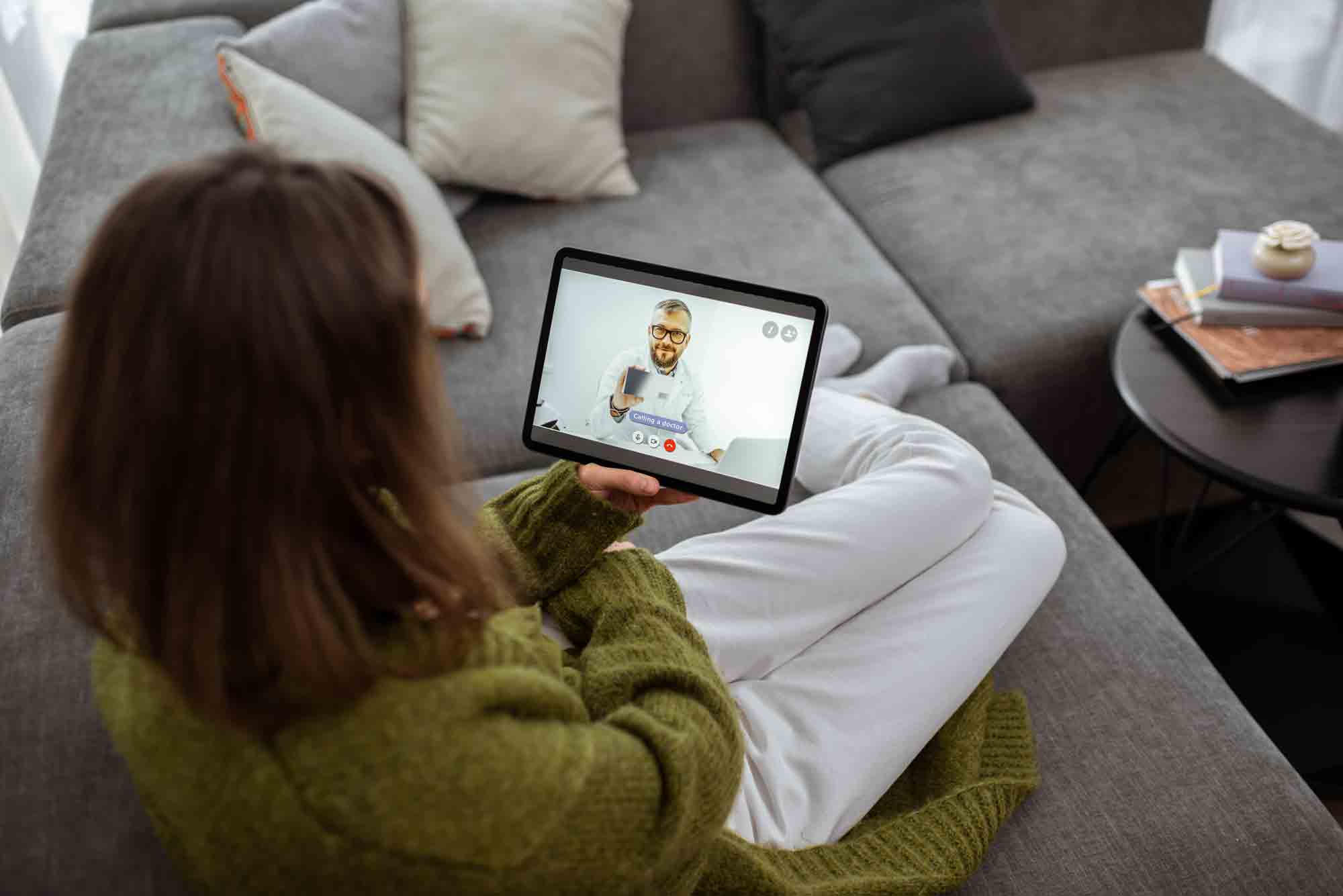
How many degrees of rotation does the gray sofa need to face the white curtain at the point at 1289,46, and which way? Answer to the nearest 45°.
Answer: approximately 135° to its left

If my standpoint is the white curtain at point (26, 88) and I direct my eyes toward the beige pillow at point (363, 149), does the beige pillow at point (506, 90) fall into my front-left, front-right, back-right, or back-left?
front-left

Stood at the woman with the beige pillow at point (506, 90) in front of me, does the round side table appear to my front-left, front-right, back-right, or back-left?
front-right

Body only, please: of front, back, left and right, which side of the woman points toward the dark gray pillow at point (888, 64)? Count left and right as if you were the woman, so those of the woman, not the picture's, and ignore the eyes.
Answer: front

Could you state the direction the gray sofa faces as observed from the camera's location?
facing the viewer

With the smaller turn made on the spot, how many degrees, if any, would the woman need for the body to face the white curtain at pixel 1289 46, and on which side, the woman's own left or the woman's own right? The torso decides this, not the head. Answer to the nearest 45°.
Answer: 0° — they already face it

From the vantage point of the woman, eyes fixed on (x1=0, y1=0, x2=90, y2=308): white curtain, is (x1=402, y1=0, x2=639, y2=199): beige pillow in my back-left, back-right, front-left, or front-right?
front-right

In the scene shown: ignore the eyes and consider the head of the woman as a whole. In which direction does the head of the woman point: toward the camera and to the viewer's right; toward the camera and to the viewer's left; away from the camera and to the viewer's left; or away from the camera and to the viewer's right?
away from the camera and to the viewer's right

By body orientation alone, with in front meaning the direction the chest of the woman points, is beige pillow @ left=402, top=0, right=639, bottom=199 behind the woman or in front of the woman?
in front

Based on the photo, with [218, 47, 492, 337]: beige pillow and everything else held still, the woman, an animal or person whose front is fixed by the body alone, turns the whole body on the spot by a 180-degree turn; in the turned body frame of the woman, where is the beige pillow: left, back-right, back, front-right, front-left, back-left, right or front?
back-right

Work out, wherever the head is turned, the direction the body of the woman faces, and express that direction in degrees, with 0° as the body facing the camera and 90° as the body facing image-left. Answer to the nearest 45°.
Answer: approximately 225°
